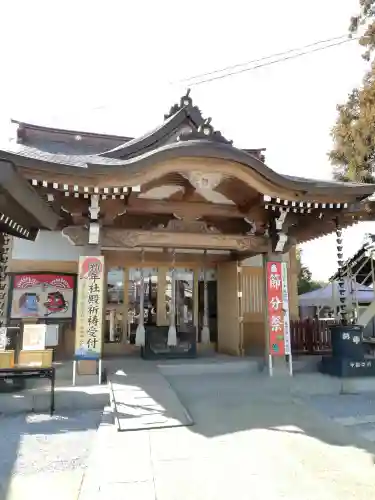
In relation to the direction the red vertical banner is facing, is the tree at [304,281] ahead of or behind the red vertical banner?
behind

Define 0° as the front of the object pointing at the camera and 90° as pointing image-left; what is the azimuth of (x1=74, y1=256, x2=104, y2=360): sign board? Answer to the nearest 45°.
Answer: approximately 0°

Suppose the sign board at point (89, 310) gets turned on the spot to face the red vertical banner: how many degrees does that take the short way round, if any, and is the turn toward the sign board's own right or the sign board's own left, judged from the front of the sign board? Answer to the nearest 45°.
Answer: approximately 90° to the sign board's own left

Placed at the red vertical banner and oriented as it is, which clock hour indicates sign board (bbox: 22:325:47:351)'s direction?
The sign board is roughly at 2 o'clock from the red vertical banner.

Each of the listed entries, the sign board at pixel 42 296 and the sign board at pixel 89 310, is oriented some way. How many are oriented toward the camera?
2

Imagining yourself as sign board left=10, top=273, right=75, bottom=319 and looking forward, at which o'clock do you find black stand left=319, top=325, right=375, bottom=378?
The black stand is roughly at 10 o'clock from the sign board.

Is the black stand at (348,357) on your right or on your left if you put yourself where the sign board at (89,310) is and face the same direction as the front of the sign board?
on your left

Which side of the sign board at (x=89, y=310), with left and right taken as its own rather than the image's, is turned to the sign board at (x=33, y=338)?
right
